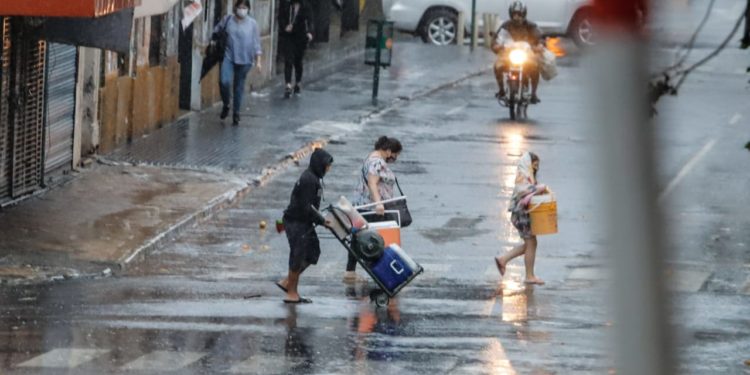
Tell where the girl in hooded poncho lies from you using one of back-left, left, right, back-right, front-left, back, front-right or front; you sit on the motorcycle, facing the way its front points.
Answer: front

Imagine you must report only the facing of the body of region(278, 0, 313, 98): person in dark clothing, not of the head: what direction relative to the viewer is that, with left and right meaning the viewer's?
facing the viewer

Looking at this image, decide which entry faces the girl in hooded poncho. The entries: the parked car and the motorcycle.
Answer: the motorcycle

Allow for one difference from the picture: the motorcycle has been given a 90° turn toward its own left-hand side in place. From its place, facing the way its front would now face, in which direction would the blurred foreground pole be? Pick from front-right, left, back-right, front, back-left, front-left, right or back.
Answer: right

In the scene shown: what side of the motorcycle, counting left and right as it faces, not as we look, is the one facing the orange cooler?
front

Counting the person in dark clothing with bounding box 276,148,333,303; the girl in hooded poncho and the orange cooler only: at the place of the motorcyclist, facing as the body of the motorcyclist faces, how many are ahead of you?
3

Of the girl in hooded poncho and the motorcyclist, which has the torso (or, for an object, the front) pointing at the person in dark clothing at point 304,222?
the motorcyclist

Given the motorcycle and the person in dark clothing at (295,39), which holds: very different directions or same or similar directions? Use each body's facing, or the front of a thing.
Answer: same or similar directions

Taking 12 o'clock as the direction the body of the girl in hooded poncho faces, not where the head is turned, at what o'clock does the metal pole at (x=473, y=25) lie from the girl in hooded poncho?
The metal pole is roughly at 9 o'clock from the girl in hooded poncho.

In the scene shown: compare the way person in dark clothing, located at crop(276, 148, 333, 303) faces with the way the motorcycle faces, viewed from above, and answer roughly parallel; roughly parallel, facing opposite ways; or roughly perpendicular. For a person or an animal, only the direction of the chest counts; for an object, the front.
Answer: roughly perpendicular

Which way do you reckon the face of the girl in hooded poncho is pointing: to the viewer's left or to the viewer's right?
to the viewer's right

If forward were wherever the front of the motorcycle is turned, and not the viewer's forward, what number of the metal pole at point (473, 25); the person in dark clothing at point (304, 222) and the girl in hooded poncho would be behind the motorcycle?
1

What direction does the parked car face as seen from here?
to the viewer's left
